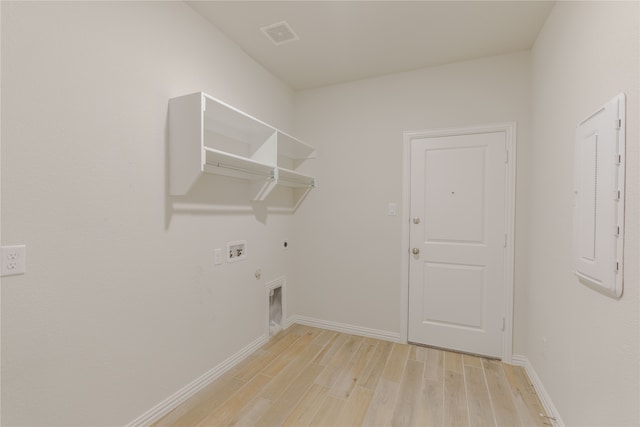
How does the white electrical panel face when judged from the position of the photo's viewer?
facing the viewer and to the left of the viewer

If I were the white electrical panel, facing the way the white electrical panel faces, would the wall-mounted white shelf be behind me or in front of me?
in front

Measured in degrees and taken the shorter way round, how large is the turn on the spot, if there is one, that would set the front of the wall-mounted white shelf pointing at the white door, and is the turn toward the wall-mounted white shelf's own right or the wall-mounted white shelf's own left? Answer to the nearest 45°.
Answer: approximately 45° to the wall-mounted white shelf's own left

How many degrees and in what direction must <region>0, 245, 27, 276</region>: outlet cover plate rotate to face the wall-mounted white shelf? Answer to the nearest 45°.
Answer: approximately 90° to its left

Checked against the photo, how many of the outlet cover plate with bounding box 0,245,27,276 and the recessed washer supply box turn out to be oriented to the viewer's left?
0

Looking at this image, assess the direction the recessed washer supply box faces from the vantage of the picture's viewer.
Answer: facing the viewer and to the right of the viewer

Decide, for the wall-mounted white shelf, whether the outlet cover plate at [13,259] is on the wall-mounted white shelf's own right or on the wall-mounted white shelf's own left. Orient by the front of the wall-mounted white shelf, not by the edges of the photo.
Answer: on the wall-mounted white shelf's own right

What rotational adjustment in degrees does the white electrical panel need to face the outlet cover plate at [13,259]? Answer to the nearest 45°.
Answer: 0° — it already faces it
